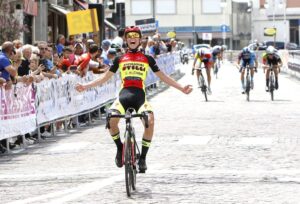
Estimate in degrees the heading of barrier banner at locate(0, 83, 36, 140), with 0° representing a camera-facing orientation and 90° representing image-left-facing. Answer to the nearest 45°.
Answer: approximately 315°

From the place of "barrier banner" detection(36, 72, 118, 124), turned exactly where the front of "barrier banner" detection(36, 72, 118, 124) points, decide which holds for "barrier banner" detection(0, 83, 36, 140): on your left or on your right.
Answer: on your right

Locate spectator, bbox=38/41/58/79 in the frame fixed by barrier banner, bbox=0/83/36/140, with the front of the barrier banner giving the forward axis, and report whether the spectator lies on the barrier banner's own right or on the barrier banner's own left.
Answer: on the barrier banner's own left

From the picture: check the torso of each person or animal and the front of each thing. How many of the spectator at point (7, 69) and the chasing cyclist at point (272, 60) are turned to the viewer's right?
1

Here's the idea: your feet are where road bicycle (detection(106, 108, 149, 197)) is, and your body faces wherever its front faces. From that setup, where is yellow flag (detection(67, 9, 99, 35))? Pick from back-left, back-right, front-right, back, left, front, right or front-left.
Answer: back

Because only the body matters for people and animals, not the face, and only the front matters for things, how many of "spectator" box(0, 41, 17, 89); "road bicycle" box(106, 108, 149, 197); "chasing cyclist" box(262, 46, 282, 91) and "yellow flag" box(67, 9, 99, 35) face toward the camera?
3
